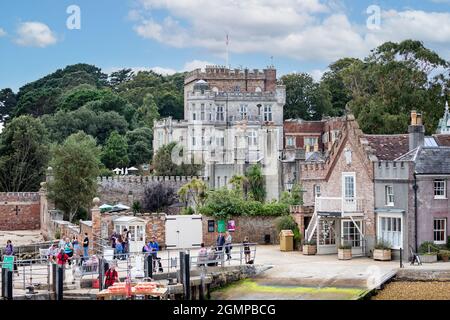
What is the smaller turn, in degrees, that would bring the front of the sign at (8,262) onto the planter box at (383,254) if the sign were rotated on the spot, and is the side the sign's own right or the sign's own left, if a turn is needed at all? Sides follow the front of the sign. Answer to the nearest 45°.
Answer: approximately 90° to the sign's own left

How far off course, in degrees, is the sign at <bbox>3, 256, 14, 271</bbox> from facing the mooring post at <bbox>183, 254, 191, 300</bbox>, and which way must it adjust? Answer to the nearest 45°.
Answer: approximately 90° to its left

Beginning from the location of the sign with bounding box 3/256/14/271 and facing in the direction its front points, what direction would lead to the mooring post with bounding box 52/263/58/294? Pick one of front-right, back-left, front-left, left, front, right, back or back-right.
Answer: front-left

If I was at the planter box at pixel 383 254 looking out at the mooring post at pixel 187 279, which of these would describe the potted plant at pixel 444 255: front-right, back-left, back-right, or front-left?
back-left

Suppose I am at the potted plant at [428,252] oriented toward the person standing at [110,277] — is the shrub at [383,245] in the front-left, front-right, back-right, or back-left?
front-right

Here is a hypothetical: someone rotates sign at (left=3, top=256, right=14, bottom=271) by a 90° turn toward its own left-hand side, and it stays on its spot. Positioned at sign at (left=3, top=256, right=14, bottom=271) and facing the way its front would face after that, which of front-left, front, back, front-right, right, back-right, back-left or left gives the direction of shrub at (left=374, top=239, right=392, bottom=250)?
front

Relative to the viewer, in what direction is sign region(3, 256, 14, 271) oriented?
toward the camera

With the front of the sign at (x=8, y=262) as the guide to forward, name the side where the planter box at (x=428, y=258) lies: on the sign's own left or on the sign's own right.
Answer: on the sign's own left

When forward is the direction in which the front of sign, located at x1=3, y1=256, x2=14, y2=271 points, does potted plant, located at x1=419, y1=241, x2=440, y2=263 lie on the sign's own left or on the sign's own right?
on the sign's own left

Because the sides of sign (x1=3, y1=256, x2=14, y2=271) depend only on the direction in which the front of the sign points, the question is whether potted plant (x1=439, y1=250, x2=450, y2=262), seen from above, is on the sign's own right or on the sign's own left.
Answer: on the sign's own left

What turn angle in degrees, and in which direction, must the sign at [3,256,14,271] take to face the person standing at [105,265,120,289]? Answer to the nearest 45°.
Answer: approximately 45° to its left

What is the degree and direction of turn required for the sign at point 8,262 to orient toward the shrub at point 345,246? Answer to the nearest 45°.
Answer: approximately 90° to its left
